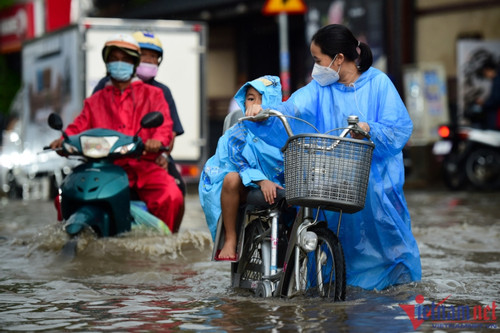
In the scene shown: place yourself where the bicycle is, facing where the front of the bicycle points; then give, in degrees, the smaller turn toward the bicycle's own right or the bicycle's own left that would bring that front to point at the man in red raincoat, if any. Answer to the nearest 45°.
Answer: approximately 180°

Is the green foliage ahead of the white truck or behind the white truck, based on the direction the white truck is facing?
ahead

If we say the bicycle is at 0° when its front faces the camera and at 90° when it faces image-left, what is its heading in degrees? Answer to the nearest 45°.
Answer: approximately 315°

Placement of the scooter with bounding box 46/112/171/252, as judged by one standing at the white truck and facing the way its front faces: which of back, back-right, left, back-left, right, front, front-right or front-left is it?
back-left

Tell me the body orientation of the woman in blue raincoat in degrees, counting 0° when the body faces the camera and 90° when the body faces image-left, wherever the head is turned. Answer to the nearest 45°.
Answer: approximately 45°

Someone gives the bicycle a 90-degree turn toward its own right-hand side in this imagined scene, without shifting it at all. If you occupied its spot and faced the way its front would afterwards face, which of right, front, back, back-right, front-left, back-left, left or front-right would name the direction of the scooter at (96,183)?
right

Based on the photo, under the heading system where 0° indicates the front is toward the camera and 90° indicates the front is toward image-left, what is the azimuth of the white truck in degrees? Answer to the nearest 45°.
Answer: approximately 135°
